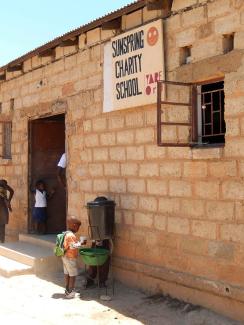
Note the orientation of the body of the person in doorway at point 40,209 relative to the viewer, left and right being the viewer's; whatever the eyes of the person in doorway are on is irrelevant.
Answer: facing the viewer

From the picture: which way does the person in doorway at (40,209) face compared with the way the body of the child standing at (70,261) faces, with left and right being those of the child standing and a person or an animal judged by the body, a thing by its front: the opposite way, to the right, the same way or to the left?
to the right

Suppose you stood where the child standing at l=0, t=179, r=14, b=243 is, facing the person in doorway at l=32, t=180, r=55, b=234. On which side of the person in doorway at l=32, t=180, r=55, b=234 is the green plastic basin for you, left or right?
right

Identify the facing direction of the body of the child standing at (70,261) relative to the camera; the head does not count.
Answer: to the viewer's right

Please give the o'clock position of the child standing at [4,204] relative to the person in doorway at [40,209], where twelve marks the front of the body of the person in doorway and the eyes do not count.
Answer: The child standing is roughly at 4 o'clock from the person in doorway.

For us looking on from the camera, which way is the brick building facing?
facing the viewer and to the left of the viewer

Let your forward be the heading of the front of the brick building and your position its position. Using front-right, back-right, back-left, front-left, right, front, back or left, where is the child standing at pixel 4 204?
right

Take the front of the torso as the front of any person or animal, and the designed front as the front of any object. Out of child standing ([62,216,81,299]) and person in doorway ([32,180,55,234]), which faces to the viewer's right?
the child standing

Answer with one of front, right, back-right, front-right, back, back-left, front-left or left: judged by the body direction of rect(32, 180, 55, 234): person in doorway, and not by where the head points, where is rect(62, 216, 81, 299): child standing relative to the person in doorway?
front
